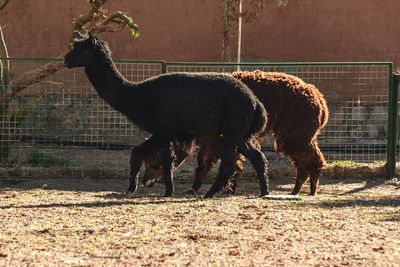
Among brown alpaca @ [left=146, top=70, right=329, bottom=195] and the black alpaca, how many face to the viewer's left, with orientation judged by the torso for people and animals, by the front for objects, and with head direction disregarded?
2

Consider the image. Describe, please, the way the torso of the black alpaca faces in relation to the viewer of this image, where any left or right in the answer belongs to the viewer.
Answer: facing to the left of the viewer

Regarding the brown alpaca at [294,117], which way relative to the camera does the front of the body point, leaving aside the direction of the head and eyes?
to the viewer's left

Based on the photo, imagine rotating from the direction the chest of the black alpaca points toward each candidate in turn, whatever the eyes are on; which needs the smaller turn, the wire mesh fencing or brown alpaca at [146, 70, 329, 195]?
the wire mesh fencing

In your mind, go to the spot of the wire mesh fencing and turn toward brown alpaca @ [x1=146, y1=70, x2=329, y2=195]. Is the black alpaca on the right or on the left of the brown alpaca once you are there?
right

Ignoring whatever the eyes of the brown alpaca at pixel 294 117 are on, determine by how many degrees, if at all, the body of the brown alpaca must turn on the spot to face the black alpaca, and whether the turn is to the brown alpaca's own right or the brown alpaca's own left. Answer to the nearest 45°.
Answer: approximately 45° to the brown alpaca's own left

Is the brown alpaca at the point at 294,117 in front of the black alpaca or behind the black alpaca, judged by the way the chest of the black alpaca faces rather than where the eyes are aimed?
behind
